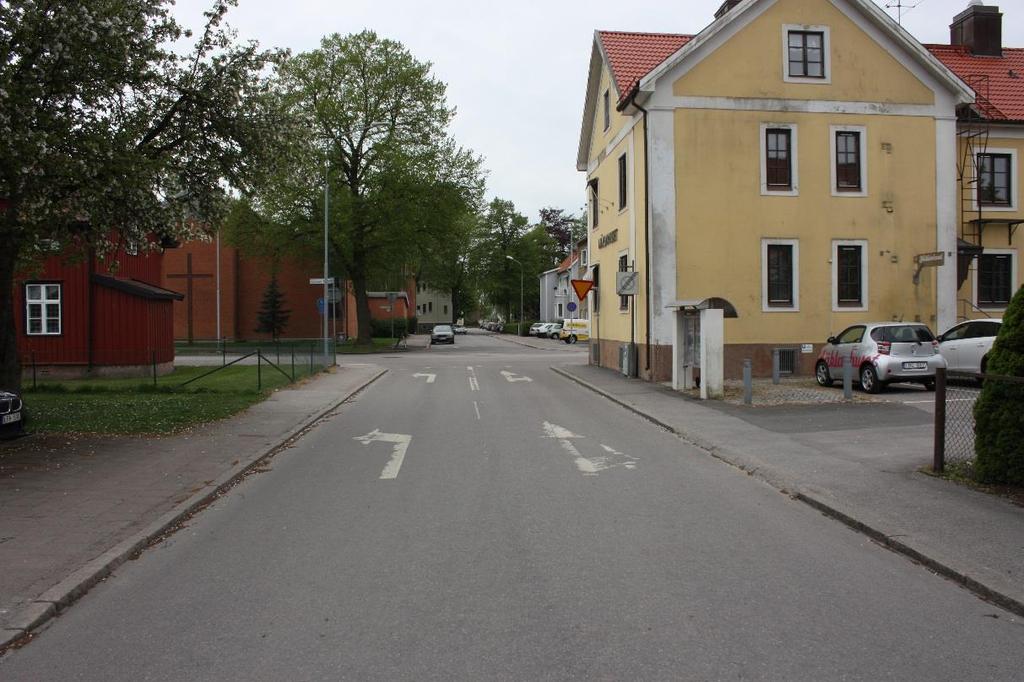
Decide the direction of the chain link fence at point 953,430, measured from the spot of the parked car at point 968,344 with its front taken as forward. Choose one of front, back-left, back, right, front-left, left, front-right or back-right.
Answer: back-left

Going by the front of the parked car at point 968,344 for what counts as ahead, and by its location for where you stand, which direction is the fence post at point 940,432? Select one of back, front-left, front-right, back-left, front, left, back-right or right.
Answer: back-left

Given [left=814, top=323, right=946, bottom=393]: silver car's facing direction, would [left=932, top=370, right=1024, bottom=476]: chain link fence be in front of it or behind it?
behind

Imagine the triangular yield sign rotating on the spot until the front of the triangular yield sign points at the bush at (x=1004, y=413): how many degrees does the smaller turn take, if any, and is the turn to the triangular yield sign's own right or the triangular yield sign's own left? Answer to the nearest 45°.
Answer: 0° — it already faces it

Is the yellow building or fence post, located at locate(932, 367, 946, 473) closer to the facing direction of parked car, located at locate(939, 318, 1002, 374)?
the yellow building

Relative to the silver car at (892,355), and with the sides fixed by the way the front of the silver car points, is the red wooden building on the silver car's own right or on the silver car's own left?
on the silver car's own left

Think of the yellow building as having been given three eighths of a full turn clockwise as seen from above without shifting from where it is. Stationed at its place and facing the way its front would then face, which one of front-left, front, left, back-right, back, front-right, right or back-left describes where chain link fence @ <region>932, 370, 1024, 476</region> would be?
back-right

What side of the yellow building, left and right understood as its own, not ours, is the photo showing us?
left

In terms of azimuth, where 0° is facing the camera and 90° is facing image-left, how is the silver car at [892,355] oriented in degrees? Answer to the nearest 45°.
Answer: approximately 135°

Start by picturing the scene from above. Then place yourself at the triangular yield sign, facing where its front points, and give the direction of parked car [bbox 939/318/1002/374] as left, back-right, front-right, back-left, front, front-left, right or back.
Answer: front-left
